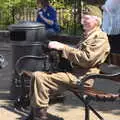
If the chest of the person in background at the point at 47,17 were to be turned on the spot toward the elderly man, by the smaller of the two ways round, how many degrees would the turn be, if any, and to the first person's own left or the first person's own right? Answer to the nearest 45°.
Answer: approximately 45° to the first person's own left

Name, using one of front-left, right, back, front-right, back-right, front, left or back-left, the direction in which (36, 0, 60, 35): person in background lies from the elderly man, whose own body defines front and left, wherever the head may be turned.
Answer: right

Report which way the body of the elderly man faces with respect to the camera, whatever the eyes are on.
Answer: to the viewer's left

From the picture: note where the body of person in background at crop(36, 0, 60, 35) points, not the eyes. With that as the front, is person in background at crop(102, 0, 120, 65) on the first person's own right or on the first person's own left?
on the first person's own left

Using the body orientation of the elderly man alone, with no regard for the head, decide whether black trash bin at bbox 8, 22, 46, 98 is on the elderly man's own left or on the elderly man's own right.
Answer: on the elderly man's own right

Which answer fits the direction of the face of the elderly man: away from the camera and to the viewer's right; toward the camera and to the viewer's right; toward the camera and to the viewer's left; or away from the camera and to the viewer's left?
toward the camera and to the viewer's left

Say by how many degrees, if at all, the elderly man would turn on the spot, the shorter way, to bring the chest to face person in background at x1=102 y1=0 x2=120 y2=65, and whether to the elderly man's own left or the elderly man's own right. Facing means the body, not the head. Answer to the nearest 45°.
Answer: approximately 135° to the elderly man's own right

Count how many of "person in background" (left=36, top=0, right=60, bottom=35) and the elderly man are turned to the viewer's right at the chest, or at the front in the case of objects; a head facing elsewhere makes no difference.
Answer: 0

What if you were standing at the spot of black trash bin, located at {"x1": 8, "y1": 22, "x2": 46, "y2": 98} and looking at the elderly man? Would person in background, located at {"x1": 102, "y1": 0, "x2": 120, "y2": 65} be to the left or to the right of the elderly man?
left
